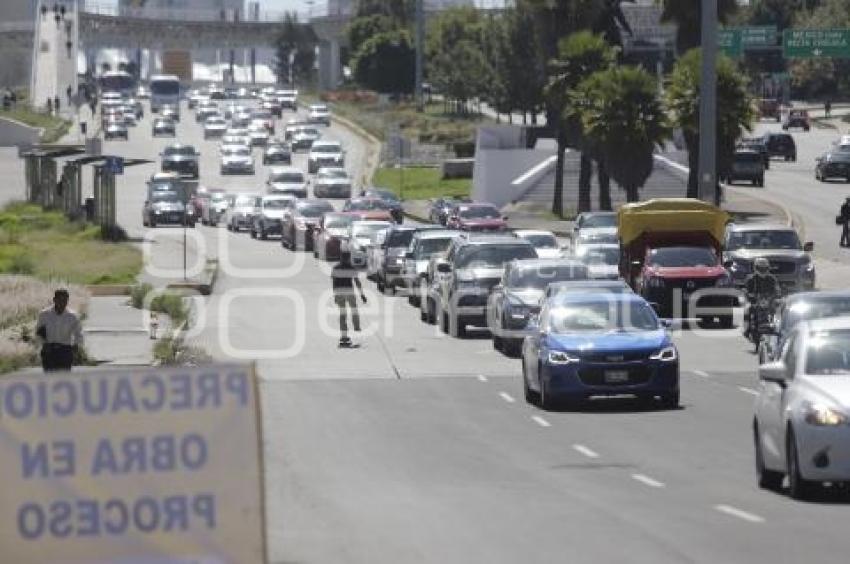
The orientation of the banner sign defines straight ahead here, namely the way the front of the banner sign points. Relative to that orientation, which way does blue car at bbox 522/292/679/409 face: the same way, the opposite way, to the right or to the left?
the opposite way

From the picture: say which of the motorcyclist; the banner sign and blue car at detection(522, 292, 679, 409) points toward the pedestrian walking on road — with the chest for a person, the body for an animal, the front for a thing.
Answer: the banner sign

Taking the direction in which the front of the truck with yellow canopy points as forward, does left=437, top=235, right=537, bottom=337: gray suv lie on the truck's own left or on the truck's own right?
on the truck's own right

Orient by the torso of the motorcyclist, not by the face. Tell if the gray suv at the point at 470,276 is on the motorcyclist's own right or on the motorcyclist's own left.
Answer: on the motorcyclist's own right

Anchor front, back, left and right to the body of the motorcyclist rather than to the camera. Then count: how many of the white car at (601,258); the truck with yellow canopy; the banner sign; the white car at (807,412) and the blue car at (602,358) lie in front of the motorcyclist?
3

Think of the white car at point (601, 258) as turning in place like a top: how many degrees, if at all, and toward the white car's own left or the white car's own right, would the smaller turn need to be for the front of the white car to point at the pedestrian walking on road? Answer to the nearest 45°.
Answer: approximately 45° to the white car's own right

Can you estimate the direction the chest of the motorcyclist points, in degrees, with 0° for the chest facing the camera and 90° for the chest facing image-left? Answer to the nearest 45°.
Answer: approximately 0°

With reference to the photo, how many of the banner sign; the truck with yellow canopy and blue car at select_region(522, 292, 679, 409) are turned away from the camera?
1

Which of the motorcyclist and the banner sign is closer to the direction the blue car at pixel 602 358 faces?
the banner sign

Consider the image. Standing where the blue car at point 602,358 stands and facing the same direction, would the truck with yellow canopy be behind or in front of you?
behind

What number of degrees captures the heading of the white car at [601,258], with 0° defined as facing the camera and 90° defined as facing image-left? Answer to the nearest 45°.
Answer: approximately 0°

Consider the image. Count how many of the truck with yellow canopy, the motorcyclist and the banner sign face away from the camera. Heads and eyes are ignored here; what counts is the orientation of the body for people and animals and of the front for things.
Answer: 1

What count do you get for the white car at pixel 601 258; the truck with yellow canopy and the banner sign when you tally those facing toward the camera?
2

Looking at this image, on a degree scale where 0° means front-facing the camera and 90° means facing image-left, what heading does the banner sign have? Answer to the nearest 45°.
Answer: approximately 180°
